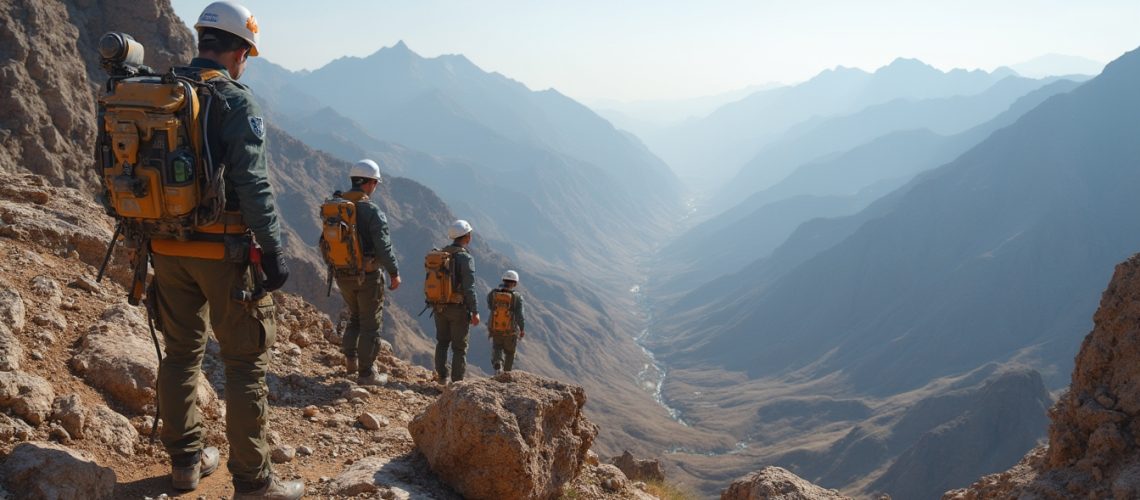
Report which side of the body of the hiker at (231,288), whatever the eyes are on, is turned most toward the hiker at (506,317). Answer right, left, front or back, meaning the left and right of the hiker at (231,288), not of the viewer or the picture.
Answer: front

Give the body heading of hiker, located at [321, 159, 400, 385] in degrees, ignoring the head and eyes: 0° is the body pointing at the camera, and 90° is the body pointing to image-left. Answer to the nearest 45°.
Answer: approximately 225°

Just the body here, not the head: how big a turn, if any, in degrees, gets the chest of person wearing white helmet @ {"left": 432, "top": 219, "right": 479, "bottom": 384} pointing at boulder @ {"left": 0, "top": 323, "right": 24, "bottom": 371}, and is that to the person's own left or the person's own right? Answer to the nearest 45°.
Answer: approximately 180°

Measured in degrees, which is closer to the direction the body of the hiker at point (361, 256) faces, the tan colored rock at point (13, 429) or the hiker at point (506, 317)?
the hiker

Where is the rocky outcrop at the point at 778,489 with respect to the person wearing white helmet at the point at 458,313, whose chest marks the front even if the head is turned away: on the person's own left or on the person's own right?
on the person's own right

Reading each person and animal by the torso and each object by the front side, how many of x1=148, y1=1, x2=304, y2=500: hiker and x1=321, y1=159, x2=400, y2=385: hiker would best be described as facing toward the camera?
0

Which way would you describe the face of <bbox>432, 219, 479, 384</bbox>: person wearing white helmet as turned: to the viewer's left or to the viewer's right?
to the viewer's right

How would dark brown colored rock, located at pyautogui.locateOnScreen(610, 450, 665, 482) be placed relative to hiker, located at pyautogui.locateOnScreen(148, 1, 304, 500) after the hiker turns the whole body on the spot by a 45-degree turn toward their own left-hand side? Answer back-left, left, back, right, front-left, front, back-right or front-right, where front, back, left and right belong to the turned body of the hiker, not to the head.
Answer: front-right

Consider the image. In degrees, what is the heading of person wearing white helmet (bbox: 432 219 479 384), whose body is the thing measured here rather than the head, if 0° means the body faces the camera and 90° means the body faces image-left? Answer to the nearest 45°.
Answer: approximately 225°

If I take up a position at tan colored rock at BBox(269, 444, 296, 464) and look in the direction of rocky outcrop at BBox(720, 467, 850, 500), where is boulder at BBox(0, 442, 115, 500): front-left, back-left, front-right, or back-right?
back-right
